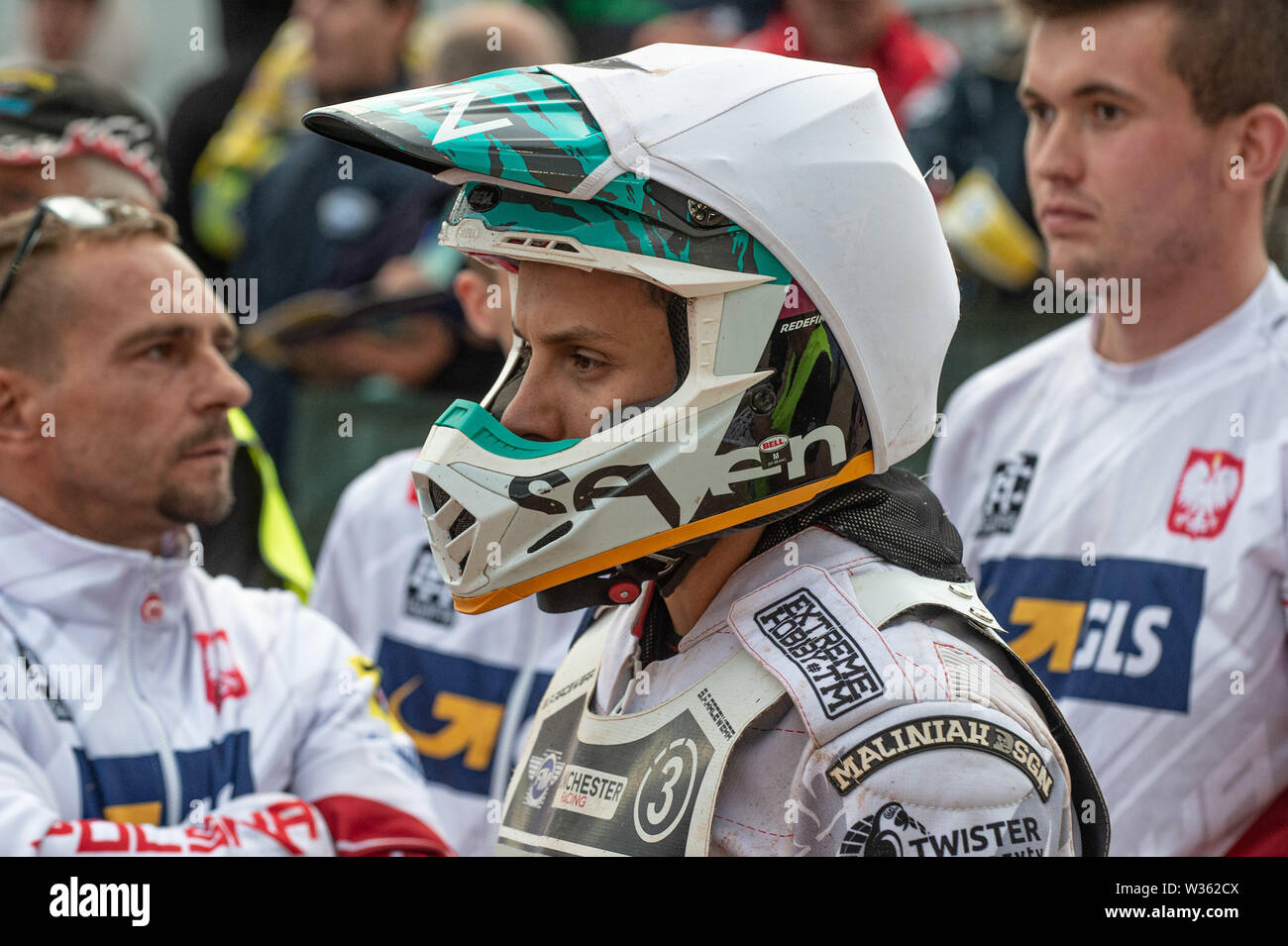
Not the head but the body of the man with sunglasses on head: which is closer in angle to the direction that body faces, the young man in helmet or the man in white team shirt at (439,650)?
the young man in helmet

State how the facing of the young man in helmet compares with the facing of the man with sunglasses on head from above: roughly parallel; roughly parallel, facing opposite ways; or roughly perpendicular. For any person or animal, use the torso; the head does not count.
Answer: roughly perpendicular

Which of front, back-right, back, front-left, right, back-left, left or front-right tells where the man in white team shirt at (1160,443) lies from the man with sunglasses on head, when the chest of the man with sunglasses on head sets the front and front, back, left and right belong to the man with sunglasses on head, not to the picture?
front-left

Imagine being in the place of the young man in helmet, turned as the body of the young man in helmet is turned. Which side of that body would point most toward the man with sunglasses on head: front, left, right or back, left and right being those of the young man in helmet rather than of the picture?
right

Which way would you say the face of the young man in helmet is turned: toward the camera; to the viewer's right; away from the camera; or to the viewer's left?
to the viewer's left

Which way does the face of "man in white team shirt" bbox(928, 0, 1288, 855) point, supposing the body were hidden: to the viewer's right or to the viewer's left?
to the viewer's left

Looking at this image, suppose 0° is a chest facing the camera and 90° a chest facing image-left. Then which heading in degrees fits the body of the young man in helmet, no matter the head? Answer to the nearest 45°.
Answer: approximately 45°

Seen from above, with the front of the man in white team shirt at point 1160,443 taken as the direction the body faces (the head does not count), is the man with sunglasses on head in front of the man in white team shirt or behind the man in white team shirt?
in front
